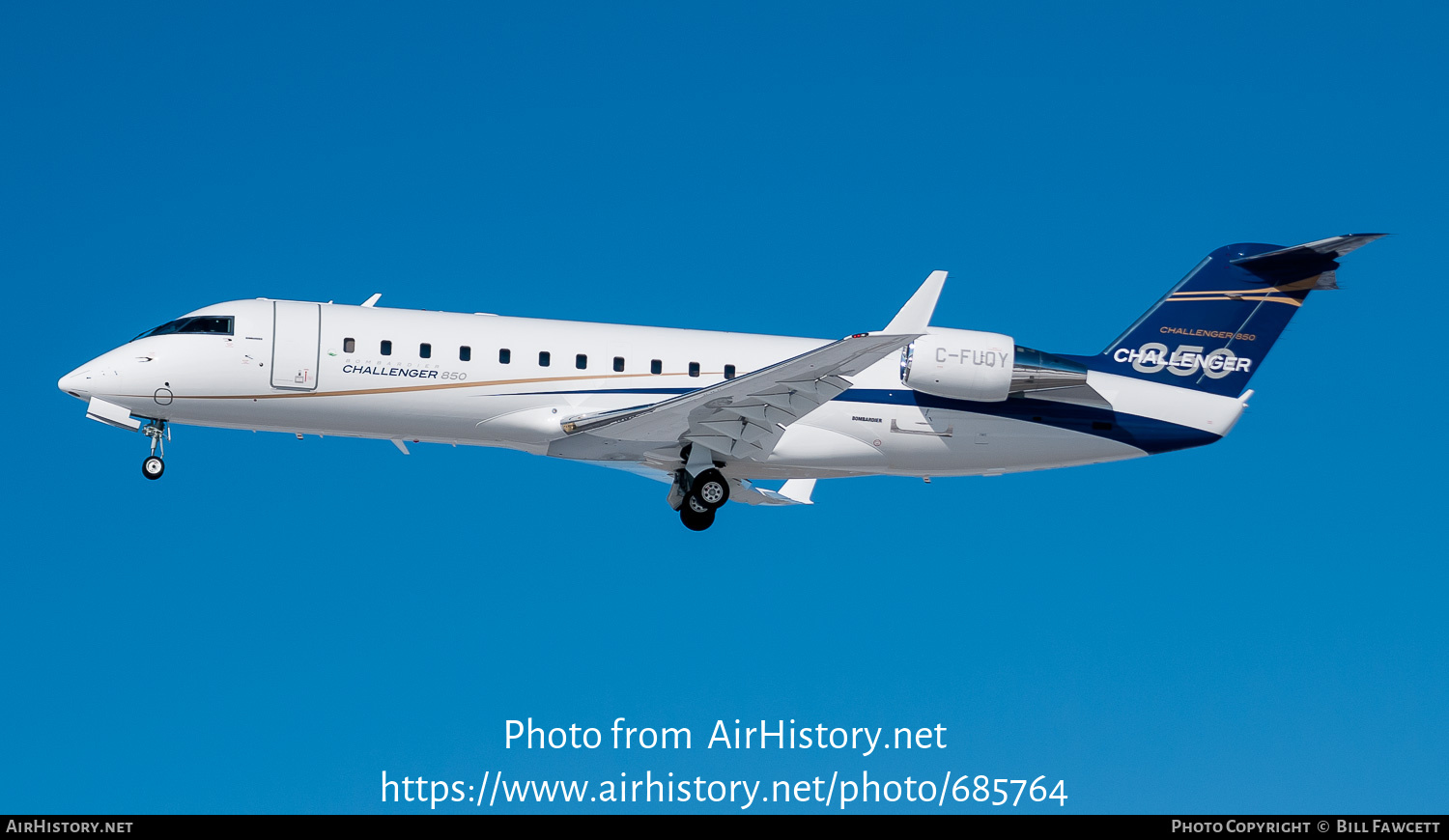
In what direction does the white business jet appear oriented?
to the viewer's left
